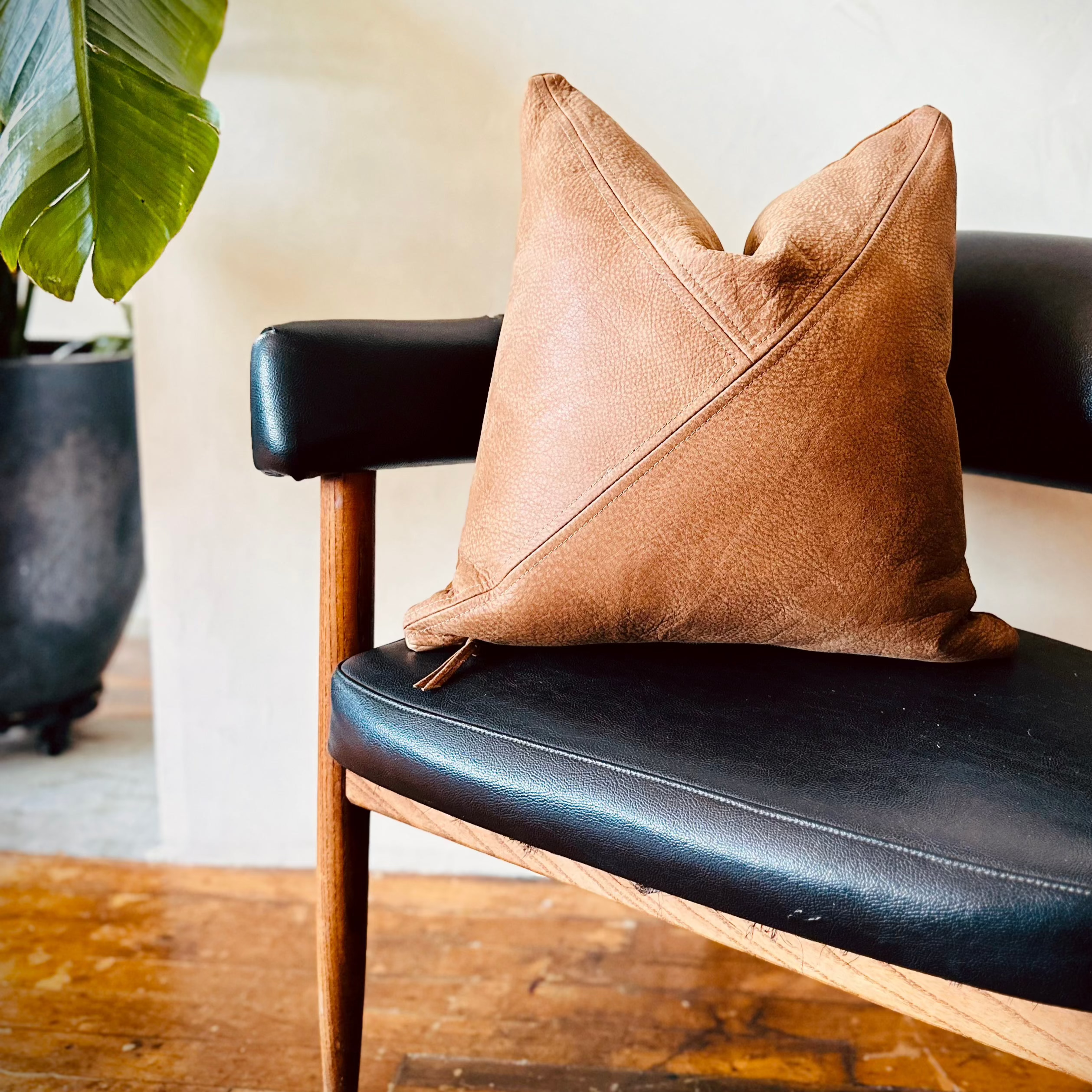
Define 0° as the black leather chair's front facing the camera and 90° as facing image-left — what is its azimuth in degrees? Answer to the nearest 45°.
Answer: approximately 45°

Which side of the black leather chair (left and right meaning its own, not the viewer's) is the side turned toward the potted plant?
right
